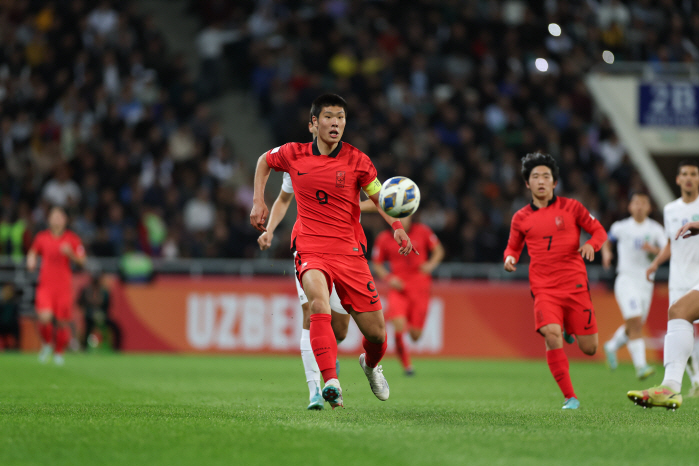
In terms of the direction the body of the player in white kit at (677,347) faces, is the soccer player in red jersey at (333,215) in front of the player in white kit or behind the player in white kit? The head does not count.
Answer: in front

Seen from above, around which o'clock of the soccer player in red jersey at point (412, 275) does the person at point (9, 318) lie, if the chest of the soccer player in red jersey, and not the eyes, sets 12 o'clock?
The person is roughly at 4 o'clock from the soccer player in red jersey.

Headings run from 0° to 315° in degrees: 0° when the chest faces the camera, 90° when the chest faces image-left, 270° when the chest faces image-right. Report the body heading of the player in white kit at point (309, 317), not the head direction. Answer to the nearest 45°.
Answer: approximately 0°

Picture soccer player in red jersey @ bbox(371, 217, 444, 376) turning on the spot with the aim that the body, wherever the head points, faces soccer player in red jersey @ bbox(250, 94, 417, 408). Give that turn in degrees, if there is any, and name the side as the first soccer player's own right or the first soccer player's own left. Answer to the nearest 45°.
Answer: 0° — they already face them

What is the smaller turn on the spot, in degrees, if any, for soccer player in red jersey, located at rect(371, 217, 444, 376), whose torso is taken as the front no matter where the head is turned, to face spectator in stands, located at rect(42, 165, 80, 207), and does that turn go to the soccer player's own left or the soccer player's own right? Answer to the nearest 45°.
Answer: approximately 135° to the soccer player's own right

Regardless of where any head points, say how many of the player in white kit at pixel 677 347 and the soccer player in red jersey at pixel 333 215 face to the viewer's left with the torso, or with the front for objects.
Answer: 1

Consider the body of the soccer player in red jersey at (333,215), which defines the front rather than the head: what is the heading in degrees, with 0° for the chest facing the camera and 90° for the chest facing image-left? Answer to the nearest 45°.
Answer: approximately 0°

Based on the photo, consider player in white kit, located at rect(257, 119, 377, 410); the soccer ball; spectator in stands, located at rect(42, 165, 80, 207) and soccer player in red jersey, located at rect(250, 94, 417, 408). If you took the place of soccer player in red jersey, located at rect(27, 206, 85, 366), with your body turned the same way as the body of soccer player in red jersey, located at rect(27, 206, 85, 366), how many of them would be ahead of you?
3
